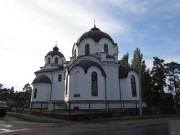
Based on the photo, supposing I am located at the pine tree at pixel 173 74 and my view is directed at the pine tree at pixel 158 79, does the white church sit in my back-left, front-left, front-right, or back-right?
front-left

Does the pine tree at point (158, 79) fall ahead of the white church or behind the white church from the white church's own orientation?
behind

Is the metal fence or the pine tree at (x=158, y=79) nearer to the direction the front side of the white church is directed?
the metal fence

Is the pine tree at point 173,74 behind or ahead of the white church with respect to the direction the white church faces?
behind

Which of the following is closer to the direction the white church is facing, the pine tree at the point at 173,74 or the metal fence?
the metal fence
